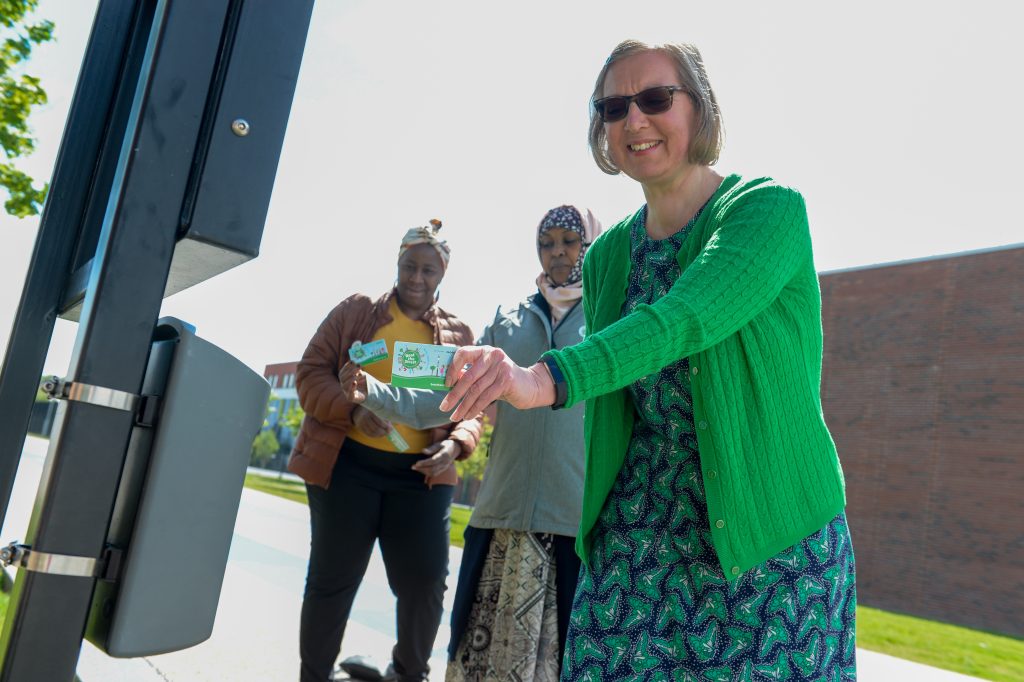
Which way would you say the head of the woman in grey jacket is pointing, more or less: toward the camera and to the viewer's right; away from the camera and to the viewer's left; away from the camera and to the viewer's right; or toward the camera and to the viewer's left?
toward the camera and to the viewer's left

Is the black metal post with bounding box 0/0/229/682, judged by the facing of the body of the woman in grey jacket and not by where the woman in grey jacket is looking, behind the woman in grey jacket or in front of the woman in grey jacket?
in front

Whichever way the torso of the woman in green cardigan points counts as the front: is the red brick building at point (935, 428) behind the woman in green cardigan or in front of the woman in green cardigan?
behind

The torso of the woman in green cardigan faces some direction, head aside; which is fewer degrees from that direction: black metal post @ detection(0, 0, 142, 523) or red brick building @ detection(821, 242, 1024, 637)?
the black metal post

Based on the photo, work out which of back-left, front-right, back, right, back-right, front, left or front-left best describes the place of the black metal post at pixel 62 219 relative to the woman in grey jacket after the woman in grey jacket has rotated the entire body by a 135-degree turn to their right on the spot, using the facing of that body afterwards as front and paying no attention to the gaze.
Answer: left

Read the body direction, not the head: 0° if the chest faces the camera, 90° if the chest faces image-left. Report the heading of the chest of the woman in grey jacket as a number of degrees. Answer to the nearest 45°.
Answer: approximately 0°

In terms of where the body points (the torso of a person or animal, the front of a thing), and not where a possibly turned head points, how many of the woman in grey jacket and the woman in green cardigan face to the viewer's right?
0

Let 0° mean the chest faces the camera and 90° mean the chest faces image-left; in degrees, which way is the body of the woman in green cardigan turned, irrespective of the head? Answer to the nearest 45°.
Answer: approximately 45°

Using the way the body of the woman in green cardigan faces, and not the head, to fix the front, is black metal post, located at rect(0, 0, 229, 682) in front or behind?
in front
